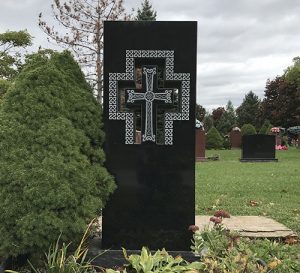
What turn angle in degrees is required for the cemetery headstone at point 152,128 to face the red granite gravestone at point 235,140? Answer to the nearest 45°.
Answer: approximately 180°

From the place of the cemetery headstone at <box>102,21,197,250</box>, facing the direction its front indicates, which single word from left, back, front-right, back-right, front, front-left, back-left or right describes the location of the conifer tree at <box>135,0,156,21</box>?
back

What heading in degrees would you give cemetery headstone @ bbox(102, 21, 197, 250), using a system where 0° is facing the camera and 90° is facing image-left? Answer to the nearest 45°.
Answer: approximately 0°

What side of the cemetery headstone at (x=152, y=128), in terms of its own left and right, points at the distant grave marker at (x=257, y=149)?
back

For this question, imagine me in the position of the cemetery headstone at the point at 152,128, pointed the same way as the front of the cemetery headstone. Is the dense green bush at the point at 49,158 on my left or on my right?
on my right
